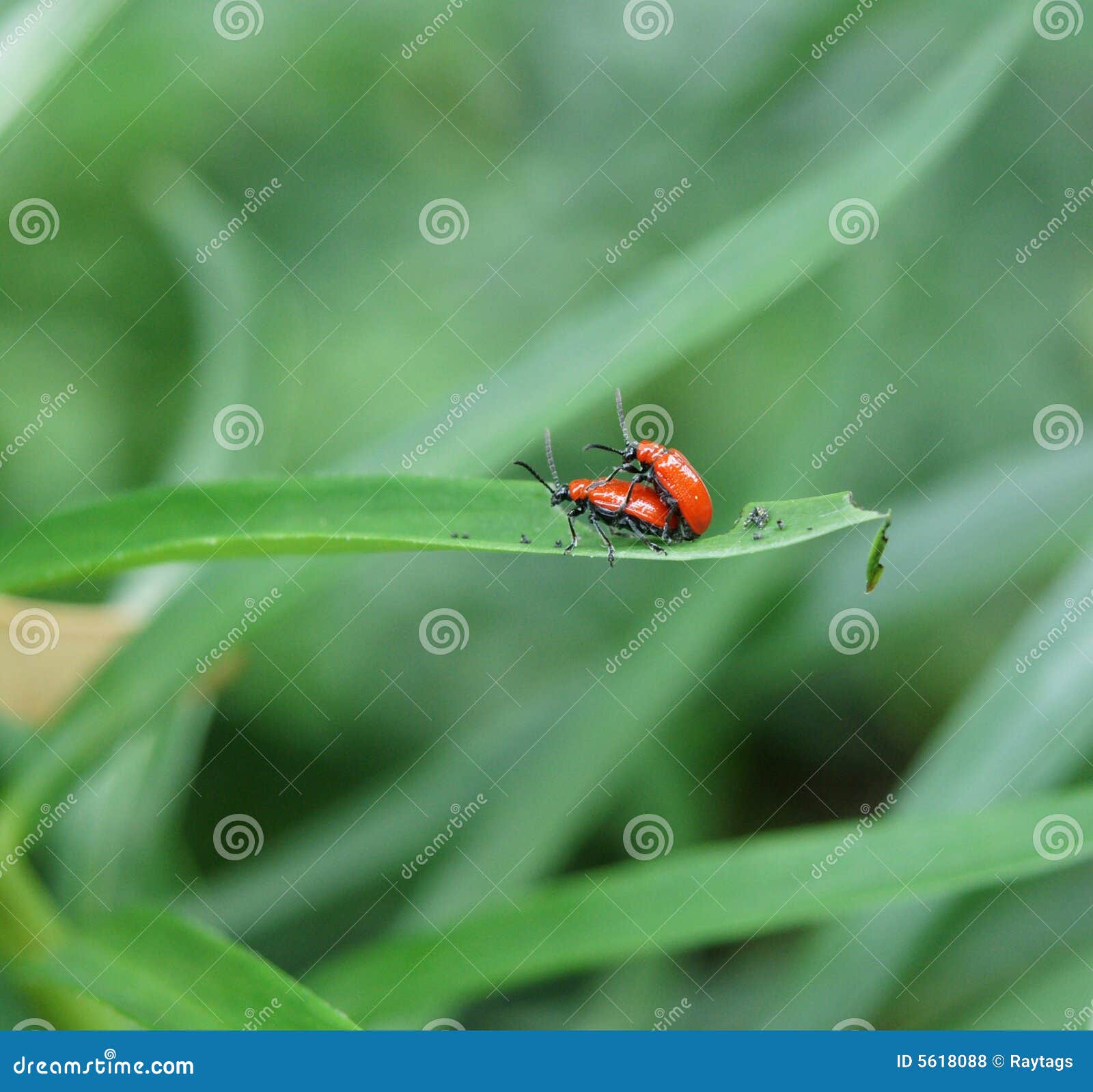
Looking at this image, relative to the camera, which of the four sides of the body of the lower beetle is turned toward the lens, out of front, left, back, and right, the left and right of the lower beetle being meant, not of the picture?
left
